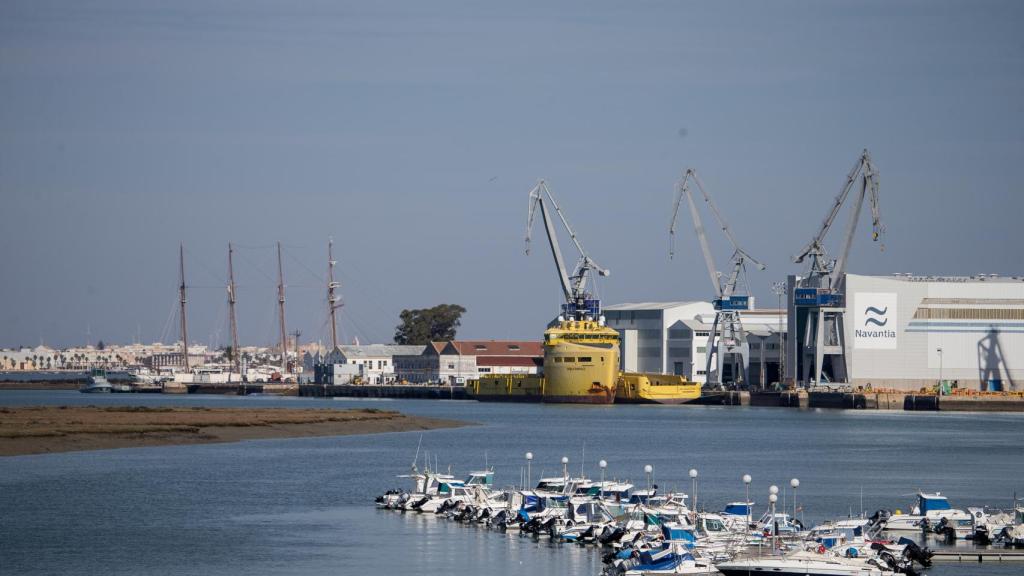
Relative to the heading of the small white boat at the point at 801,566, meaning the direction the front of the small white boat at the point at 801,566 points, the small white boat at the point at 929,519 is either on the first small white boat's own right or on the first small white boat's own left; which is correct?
on the first small white boat's own right

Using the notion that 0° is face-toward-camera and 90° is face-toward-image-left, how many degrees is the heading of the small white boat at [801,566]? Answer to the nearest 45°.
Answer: approximately 90°

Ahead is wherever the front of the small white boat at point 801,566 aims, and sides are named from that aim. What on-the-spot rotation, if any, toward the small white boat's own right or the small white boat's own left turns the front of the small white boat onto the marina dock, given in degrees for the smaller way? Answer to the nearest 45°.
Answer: approximately 135° to the small white boat's own right
